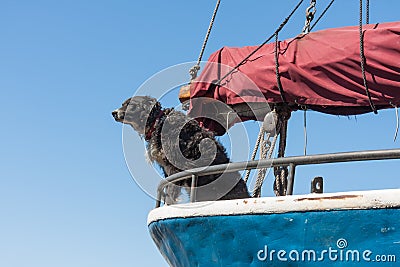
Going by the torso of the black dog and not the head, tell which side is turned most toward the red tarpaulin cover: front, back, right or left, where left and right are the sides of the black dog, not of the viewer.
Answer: back

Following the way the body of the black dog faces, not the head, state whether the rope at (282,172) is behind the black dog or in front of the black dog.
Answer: behind

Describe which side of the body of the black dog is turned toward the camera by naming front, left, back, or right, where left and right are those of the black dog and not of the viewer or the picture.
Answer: left

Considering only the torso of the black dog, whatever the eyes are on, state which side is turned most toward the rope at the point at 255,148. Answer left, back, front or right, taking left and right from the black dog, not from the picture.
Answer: back
